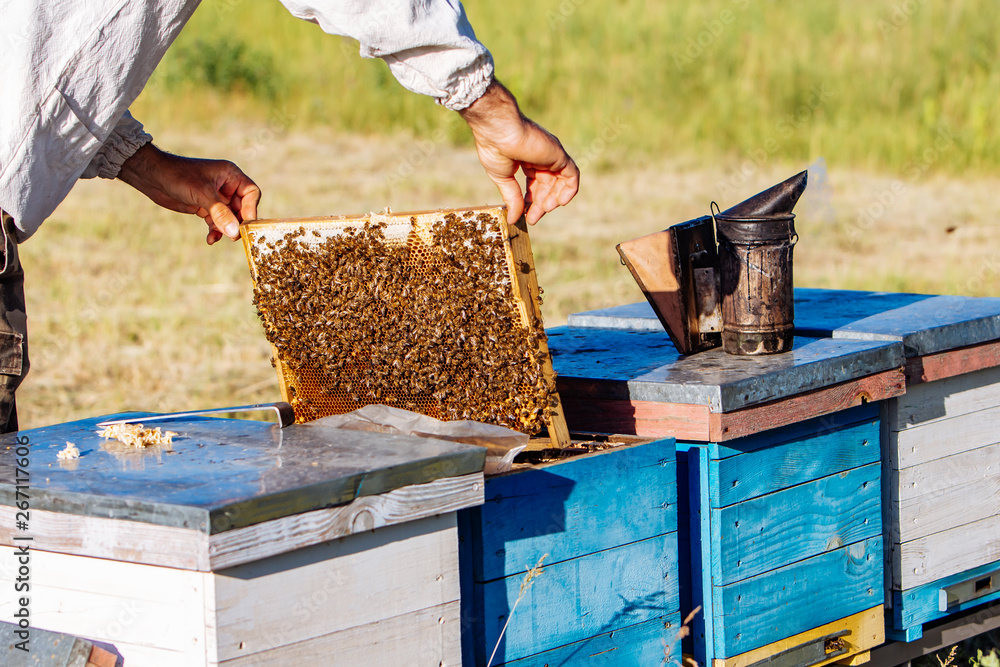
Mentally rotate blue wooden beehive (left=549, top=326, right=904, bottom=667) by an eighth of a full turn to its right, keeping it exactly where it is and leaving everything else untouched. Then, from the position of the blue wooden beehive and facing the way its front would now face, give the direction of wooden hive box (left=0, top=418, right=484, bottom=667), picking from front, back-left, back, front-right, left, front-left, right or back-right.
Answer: front-right

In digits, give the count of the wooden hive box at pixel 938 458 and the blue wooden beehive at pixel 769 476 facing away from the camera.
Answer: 0

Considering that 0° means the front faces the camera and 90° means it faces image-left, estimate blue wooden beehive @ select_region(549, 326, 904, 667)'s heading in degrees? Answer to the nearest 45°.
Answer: approximately 315°

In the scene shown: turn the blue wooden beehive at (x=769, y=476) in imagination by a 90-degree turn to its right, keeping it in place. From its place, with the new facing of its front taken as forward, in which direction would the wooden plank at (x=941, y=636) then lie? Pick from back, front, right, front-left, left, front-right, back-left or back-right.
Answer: back

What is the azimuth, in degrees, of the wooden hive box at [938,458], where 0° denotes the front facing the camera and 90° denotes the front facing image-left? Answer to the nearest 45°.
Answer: approximately 315°

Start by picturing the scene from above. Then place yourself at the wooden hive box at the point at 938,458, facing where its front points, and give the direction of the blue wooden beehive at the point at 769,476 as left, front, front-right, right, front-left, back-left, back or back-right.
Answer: right

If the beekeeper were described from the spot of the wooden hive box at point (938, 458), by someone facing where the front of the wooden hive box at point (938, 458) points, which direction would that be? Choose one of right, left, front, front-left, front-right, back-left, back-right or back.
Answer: right

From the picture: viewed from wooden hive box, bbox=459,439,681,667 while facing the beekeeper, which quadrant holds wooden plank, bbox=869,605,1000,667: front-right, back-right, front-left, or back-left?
back-right

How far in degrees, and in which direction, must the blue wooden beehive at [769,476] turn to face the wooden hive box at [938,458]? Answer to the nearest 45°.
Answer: approximately 90° to its left

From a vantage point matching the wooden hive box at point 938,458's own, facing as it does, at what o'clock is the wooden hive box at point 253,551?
the wooden hive box at point 253,551 is roughly at 3 o'clock from the wooden hive box at point 938,458.

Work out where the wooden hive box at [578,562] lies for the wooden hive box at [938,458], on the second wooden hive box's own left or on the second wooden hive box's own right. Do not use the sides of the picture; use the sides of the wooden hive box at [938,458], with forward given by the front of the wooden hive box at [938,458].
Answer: on the second wooden hive box's own right
